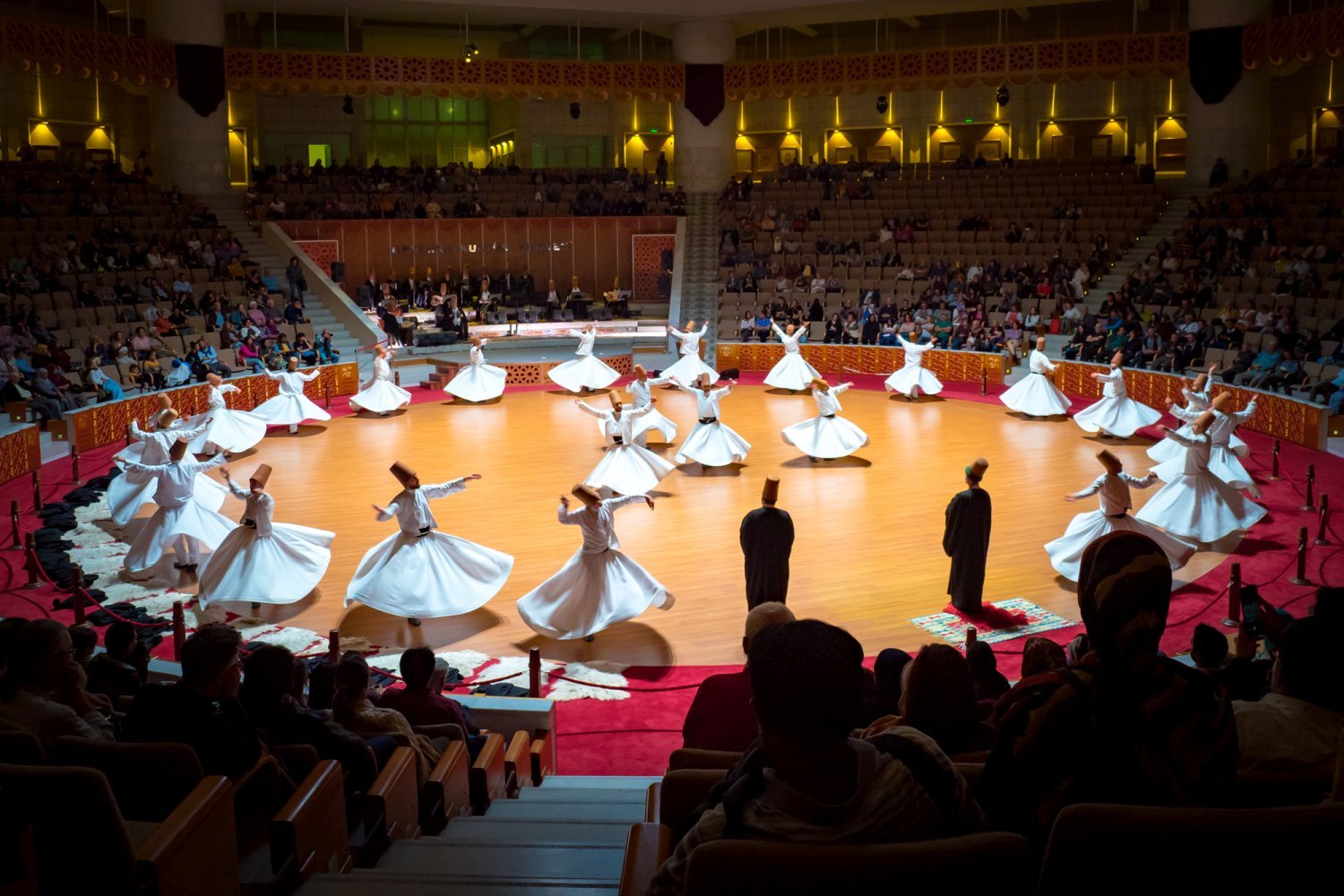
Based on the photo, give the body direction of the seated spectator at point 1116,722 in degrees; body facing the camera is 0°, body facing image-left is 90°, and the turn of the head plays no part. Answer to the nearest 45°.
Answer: approximately 180°

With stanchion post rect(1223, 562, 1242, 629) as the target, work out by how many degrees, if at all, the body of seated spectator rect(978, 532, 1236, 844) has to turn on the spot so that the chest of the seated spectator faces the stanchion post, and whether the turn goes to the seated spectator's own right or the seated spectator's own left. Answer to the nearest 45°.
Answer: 0° — they already face it

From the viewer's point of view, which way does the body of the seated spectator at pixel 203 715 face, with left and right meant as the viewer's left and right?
facing away from the viewer and to the right of the viewer

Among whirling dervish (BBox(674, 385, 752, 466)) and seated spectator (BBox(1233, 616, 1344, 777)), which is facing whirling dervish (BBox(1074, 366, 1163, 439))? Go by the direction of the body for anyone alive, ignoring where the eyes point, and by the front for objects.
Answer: the seated spectator

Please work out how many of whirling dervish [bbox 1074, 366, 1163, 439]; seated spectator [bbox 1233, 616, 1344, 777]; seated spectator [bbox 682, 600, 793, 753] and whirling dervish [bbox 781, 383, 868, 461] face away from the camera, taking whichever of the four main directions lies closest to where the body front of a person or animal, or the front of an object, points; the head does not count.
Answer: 2

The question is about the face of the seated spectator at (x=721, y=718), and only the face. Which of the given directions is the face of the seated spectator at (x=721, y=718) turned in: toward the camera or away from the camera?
away from the camera

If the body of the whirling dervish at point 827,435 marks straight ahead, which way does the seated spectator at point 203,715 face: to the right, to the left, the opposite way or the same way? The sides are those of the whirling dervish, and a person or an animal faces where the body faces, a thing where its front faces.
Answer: the opposite way

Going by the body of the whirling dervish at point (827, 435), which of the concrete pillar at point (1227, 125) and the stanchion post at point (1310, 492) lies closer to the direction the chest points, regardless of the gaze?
the stanchion post

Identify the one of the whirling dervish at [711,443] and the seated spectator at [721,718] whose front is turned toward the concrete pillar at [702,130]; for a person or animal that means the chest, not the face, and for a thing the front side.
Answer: the seated spectator

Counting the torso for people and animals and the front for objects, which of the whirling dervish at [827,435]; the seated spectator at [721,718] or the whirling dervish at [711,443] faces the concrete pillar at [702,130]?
the seated spectator
